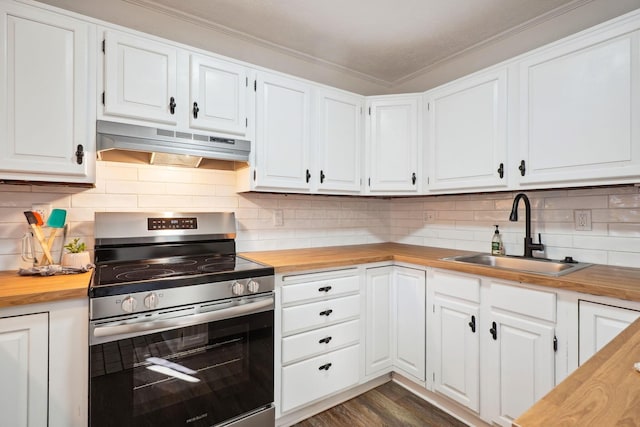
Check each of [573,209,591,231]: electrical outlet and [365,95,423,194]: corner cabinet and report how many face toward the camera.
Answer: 2

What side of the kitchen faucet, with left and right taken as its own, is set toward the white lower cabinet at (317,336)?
front

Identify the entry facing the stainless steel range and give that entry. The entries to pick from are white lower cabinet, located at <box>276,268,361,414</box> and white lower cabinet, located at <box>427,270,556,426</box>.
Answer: white lower cabinet, located at <box>427,270,556,426</box>

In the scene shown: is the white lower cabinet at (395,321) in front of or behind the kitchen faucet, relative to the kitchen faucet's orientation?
in front

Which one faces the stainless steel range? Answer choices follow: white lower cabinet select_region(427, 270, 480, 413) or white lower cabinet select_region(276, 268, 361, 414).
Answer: white lower cabinet select_region(427, 270, 480, 413)

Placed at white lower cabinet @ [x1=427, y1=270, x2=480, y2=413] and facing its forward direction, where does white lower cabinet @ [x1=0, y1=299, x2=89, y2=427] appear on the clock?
white lower cabinet @ [x1=0, y1=299, x2=89, y2=427] is roughly at 12 o'clock from white lower cabinet @ [x1=427, y1=270, x2=480, y2=413].

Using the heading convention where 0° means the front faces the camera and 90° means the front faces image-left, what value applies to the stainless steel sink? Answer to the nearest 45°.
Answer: approximately 45°

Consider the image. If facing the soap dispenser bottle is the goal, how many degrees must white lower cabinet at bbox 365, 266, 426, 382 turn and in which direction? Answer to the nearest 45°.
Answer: approximately 90° to its left

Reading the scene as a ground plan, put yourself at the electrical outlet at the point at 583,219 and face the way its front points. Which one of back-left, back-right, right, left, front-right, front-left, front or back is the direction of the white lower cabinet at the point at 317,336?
front-right

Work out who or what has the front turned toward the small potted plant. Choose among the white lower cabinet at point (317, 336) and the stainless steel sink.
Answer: the stainless steel sink

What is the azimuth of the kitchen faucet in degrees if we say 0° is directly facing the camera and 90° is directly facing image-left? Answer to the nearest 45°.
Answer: approximately 45°
